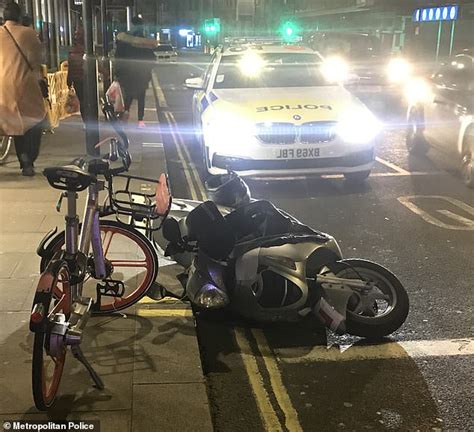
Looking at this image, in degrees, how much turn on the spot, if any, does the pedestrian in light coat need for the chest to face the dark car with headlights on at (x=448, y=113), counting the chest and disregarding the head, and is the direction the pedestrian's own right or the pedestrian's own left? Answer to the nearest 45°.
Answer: approximately 90° to the pedestrian's own right

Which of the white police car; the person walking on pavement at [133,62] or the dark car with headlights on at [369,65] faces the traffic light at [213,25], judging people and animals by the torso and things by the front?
the person walking on pavement

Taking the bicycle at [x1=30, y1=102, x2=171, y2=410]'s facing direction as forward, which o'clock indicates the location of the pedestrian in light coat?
The pedestrian in light coat is roughly at 10 o'clock from the bicycle.

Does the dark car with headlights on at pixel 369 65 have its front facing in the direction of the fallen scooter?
yes

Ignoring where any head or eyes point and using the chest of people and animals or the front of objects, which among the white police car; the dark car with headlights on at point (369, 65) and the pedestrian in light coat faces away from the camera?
the pedestrian in light coat

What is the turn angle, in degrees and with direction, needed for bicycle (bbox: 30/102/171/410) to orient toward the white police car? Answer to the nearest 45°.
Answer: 0° — it already faces it

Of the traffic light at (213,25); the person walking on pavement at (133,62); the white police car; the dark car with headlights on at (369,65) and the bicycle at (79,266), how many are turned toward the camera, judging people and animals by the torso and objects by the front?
3

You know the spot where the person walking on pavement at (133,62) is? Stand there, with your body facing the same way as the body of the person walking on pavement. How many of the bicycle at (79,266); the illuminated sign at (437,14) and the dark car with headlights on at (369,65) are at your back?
1

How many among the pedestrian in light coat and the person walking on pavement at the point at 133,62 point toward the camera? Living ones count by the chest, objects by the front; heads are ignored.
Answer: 0

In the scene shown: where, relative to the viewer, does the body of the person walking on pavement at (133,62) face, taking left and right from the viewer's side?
facing away from the viewer
